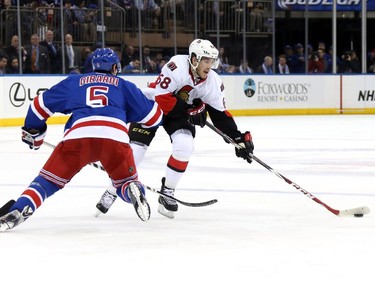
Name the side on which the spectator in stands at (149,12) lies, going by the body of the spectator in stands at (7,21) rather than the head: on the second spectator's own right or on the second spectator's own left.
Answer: on the second spectator's own left

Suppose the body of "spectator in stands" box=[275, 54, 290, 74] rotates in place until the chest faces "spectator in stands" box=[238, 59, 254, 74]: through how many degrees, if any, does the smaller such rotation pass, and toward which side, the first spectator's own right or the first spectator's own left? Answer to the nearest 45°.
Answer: approximately 45° to the first spectator's own right

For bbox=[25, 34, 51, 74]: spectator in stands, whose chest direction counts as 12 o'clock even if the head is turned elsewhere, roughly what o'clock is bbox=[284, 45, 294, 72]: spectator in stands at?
bbox=[284, 45, 294, 72]: spectator in stands is roughly at 8 o'clock from bbox=[25, 34, 51, 74]: spectator in stands.

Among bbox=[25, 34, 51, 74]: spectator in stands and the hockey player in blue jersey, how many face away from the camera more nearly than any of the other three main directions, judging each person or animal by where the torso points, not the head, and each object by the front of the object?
1

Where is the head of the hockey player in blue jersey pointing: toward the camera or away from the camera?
away from the camera

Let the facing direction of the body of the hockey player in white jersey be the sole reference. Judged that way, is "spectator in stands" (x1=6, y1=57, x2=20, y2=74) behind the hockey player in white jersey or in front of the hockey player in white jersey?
behind

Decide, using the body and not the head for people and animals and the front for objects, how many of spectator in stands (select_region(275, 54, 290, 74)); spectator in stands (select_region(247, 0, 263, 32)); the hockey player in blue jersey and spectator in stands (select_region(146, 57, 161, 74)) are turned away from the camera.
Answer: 1

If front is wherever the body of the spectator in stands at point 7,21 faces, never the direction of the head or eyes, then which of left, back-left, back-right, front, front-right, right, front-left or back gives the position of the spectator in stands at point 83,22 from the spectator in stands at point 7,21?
back-left

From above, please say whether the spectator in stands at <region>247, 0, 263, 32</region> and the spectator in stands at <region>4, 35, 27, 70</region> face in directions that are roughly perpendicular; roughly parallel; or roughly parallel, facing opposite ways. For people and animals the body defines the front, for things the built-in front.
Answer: roughly parallel

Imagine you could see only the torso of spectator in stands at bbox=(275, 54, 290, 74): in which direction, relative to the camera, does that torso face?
toward the camera

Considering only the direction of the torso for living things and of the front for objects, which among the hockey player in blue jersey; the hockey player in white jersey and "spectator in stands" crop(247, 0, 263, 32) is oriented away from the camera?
the hockey player in blue jersey

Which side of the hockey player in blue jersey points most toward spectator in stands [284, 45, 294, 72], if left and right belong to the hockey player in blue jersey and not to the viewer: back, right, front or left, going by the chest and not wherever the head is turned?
front

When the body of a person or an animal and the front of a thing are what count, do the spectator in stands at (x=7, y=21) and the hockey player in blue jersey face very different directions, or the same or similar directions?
very different directions

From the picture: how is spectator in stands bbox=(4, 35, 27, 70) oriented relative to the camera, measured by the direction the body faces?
toward the camera

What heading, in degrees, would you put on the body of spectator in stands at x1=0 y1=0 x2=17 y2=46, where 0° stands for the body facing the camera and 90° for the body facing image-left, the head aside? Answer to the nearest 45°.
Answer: approximately 0°

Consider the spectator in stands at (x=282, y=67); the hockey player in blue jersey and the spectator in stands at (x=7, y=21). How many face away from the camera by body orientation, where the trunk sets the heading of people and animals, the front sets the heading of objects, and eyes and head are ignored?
1

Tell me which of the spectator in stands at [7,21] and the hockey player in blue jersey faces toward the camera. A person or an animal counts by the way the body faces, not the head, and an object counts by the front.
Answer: the spectator in stands

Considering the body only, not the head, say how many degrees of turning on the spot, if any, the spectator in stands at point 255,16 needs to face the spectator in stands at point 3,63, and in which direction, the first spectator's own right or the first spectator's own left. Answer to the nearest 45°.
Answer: approximately 45° to the first spectator's own right

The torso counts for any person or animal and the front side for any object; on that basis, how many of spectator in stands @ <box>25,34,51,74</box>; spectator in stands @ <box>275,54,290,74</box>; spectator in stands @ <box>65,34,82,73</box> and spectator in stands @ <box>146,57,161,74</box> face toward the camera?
4

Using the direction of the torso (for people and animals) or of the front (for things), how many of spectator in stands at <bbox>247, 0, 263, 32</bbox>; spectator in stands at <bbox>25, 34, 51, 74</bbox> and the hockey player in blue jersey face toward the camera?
2
